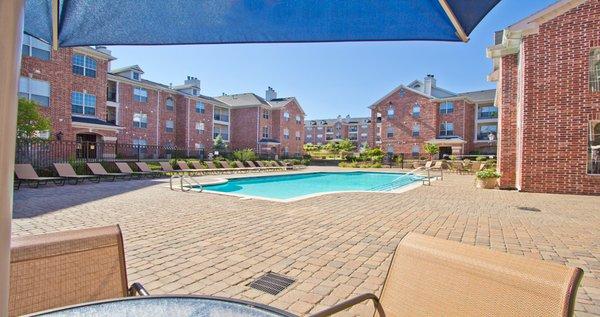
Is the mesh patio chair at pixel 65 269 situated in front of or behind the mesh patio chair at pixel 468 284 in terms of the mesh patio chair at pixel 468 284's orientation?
in front

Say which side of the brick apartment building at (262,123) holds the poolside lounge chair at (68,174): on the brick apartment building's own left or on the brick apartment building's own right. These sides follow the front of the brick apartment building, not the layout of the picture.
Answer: on the brick apartment building's own right

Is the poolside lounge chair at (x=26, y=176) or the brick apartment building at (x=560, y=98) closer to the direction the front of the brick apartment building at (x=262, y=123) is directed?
the brick apartment building

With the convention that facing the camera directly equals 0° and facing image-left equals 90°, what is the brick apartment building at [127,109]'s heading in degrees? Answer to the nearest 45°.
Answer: approximately 315°

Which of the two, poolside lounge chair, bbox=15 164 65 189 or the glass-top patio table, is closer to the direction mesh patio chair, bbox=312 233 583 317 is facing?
the glass-top patio table

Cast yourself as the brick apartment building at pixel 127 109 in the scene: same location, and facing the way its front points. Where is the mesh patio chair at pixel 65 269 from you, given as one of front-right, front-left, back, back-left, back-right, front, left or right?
front-right
